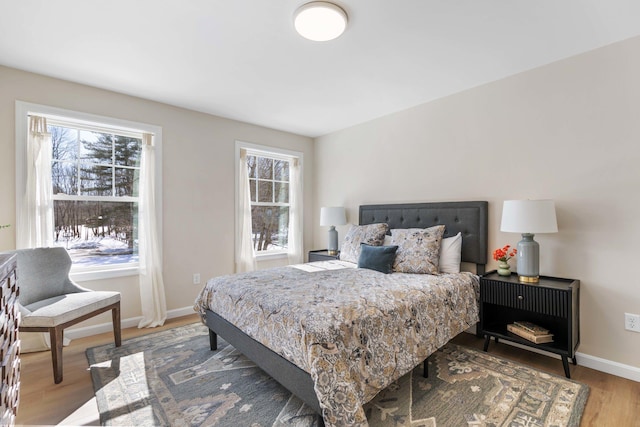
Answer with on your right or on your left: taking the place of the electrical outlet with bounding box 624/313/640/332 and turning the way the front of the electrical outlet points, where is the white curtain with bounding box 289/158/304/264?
on your right

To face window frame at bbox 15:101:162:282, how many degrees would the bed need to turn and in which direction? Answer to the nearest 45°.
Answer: approximately 45° to its right

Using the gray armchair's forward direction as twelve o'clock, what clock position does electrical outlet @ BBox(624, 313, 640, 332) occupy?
The electrical outlet is roughly at 12 o'clock from the gray armchair.

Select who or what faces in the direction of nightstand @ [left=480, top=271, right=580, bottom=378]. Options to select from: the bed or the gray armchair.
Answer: the gray armchair

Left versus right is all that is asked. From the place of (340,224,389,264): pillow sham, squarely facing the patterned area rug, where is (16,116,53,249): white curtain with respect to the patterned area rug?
right

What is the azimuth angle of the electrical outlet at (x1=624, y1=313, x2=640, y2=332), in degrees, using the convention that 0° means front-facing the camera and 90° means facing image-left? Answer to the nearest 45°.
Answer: approximately 0°

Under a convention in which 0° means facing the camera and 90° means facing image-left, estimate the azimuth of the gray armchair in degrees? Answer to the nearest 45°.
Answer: approximately 315°

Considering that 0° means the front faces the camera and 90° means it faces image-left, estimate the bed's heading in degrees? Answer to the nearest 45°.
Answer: approximately 45°

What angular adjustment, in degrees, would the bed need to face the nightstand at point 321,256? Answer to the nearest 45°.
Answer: approximately 135° to its right

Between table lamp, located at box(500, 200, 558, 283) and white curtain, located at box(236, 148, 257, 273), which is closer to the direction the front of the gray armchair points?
the table lamp
